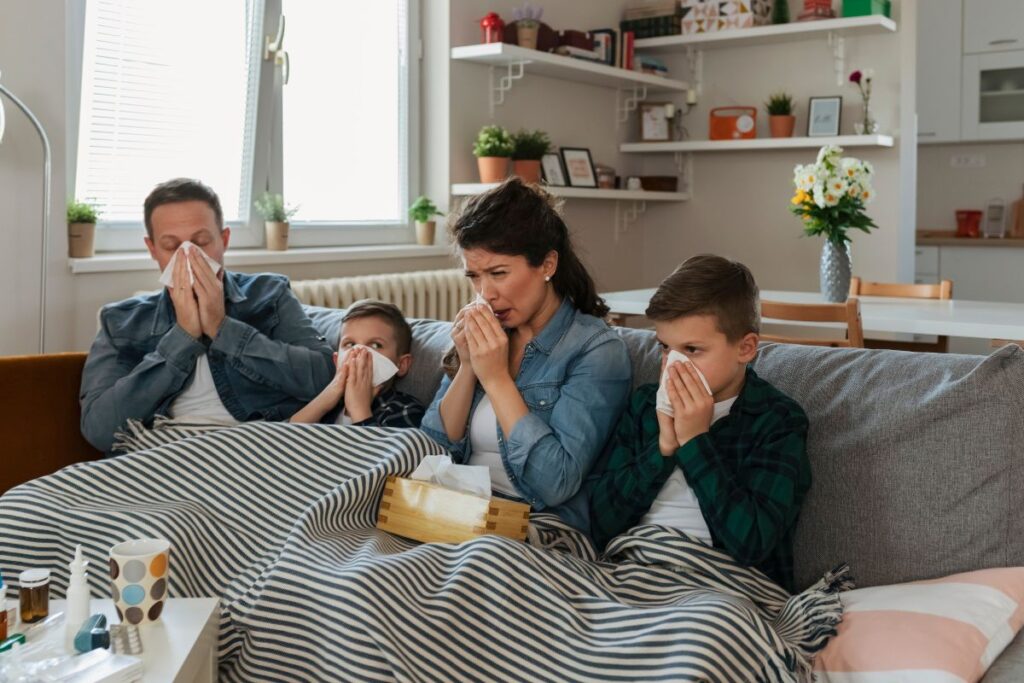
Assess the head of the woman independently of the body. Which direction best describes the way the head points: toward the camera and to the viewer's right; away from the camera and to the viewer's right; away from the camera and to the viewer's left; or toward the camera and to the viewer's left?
toward the camera and to the viewer's left

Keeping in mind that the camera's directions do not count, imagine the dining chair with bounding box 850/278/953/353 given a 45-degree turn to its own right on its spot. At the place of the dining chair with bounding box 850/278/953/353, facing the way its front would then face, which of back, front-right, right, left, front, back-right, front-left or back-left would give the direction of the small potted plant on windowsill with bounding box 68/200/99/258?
front

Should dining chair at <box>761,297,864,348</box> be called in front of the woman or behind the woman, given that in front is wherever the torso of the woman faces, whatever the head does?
behind

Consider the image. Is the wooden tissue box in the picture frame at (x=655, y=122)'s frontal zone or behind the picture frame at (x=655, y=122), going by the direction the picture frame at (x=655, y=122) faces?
frontal zone

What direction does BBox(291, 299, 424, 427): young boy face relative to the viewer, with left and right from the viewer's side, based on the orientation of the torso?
facing the viewer and to the left of the viewer

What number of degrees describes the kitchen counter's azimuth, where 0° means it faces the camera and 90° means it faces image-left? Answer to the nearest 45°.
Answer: approximately 0°

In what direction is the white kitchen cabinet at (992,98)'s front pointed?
toward the camera

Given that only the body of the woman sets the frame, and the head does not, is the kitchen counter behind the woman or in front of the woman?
behind

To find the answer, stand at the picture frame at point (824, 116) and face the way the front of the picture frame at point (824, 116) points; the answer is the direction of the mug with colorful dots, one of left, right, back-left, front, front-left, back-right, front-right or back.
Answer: front

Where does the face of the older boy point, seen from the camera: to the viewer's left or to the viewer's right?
to the viewer's left

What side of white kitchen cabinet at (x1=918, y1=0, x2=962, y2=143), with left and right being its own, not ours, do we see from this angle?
front
